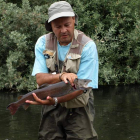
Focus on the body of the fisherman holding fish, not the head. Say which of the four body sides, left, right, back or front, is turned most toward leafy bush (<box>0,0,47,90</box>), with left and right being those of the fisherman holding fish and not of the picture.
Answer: back

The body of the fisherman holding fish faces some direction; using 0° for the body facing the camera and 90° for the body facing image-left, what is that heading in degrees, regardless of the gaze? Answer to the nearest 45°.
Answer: approximately 0°
